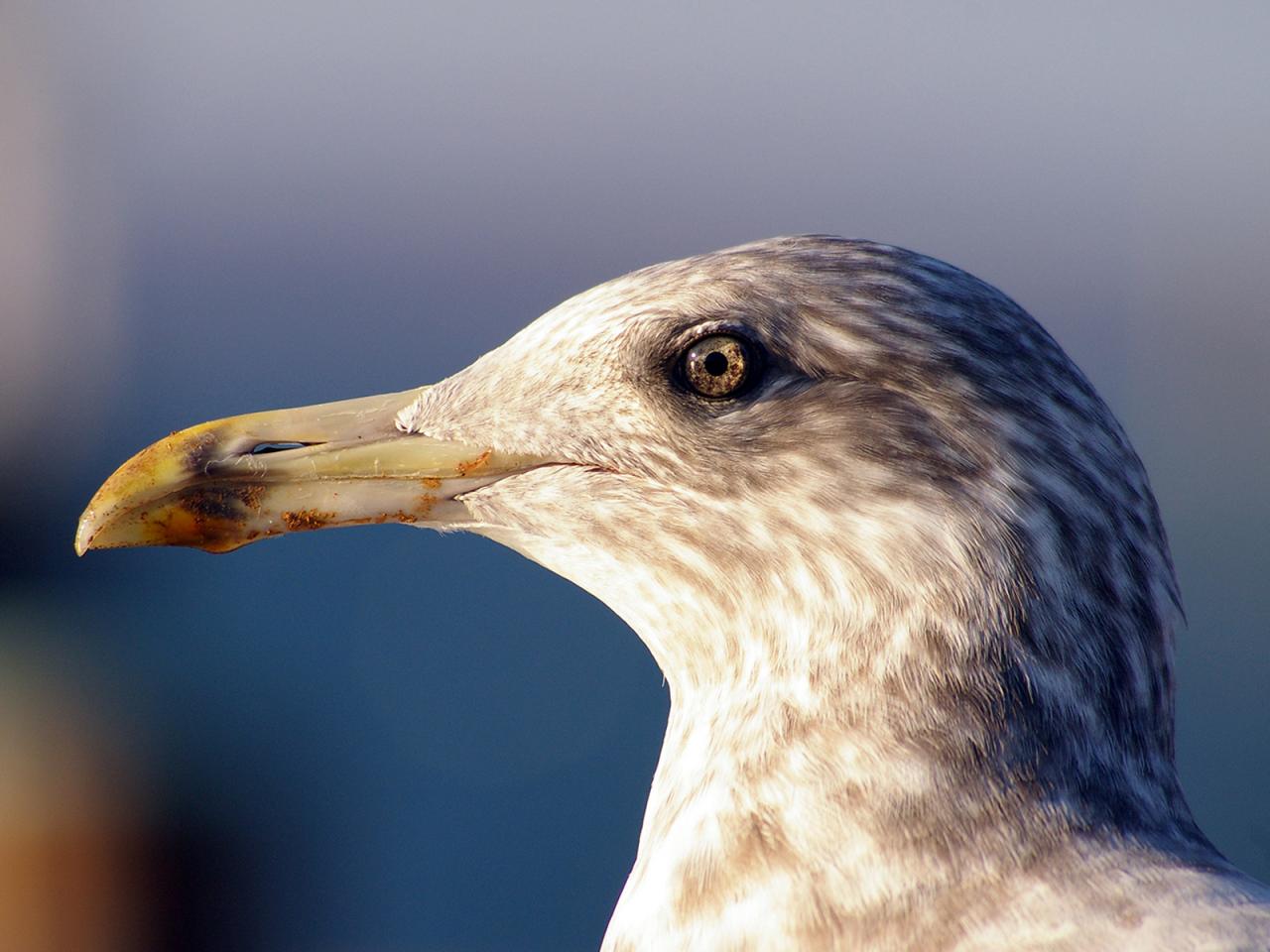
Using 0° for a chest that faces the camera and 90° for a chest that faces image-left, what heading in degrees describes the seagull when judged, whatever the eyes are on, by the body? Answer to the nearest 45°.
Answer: approximately 90°
